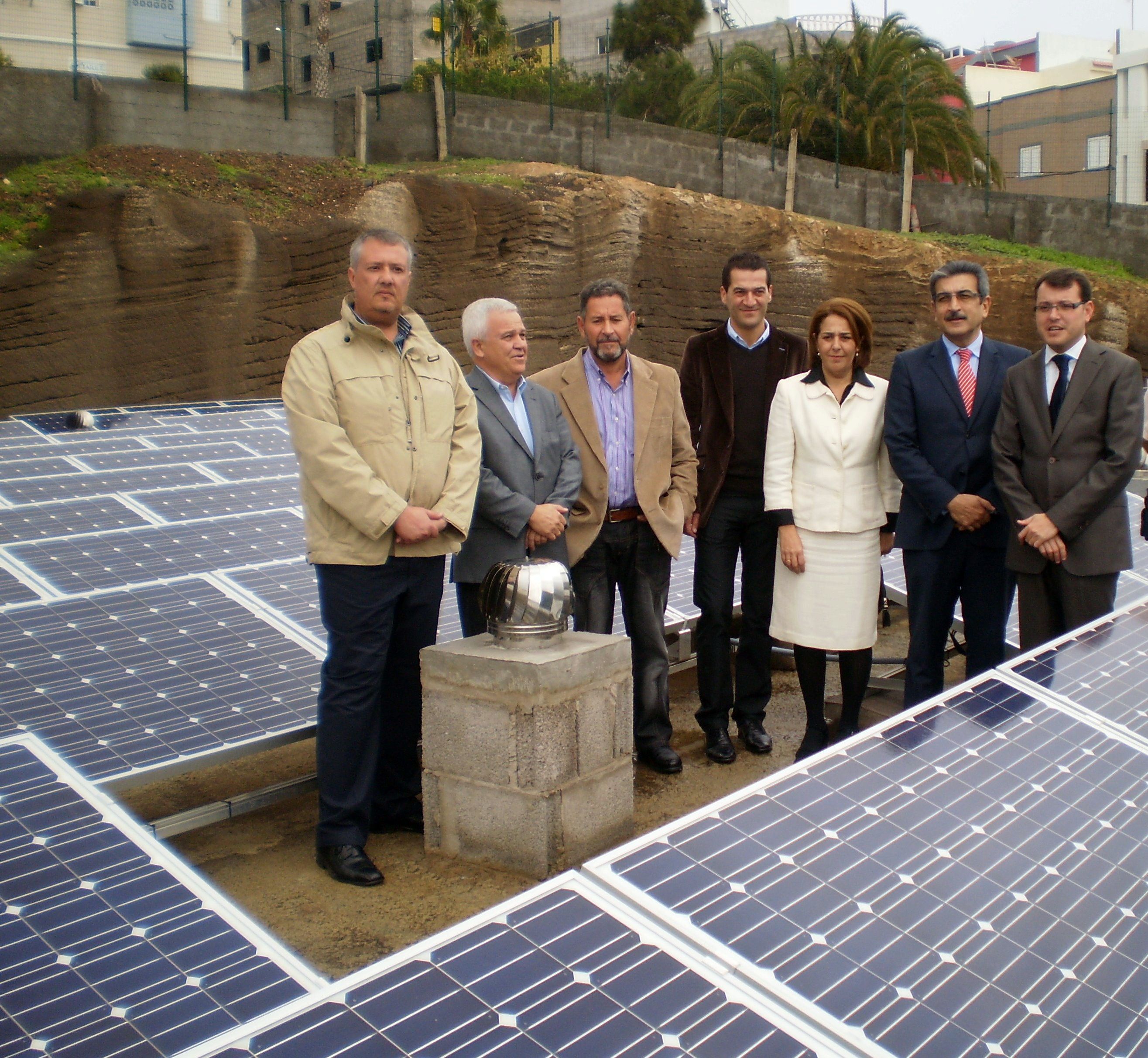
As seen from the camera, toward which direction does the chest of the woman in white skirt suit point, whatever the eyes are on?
toward the camera

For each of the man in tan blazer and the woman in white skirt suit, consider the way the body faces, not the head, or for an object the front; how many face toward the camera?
2

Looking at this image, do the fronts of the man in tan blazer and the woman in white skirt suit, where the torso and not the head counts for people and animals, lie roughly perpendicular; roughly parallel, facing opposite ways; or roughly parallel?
roughly parallel

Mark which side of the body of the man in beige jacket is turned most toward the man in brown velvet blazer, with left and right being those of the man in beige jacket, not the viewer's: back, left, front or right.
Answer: left

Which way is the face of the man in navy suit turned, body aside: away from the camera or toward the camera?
toward the camera

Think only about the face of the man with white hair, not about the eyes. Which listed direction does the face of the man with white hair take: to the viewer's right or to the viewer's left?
to the viewer's right

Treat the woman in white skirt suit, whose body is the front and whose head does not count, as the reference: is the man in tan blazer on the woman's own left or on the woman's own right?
on the woman's own right

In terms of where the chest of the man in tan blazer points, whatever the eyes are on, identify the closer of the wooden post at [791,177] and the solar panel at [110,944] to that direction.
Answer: the solar panel

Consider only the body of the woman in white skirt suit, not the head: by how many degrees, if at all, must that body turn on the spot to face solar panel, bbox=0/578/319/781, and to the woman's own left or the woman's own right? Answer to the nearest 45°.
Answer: approximately 45° to the woman's own right

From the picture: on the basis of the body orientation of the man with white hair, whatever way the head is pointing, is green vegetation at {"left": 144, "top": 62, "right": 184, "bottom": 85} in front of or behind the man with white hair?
behind

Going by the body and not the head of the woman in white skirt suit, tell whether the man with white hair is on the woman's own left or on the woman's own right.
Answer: on the woman's own right

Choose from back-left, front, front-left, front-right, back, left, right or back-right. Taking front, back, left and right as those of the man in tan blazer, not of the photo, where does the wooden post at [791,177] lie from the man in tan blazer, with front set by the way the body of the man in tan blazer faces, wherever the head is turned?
back

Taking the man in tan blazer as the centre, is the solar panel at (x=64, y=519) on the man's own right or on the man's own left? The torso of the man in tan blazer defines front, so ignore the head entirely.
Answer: on the man's own right

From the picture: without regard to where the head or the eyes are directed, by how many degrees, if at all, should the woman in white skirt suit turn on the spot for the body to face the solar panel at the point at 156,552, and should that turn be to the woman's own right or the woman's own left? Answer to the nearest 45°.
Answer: approximately 90° to the woman's own right

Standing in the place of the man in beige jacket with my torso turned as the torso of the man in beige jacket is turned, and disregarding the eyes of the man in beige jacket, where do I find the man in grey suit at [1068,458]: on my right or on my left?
on my left

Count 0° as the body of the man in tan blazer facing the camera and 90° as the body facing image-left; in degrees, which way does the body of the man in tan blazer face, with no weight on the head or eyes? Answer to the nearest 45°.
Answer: approximately 0°
